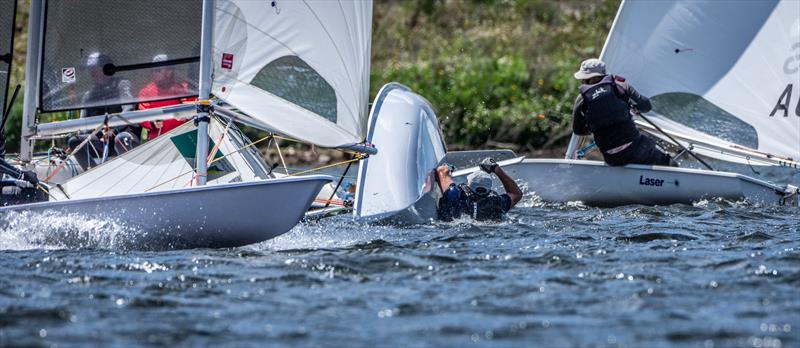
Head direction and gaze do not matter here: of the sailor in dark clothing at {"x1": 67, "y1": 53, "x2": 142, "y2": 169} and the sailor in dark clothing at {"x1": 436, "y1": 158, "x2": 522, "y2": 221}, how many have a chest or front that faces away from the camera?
1

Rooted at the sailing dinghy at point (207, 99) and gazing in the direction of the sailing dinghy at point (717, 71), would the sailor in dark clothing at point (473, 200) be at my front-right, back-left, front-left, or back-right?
front-right

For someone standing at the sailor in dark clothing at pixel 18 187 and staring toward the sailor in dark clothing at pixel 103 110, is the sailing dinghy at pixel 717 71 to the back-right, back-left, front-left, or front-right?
front-right

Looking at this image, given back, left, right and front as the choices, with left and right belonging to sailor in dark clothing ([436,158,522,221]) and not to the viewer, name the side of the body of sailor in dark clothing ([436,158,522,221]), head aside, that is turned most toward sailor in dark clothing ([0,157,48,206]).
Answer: left

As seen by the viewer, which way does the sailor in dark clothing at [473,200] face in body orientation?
away from the camera

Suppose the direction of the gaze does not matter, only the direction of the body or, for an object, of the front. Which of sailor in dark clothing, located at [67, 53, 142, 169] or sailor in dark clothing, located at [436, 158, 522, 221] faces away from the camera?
sailor in dark clothing, located at [436, 158, 522, 221]

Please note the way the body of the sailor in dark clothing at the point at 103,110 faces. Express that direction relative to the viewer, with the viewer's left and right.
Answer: facing the viewer and to the right of the viewer
